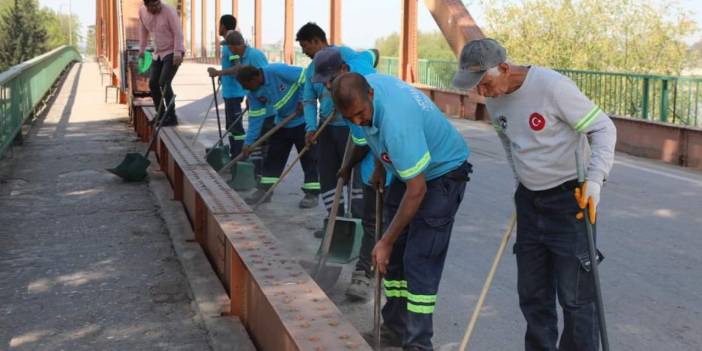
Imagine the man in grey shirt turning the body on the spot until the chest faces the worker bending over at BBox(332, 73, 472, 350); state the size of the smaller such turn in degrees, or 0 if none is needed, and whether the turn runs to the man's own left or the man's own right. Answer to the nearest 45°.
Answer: approximately 90° to the man's own right

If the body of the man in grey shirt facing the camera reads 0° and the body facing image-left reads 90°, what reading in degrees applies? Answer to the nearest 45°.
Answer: approximately 45°

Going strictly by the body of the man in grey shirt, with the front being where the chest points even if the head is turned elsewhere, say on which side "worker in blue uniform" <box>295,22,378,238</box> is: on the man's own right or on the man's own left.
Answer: on the man's own right

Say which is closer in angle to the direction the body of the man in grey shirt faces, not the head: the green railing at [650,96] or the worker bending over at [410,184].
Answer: the worker bending over

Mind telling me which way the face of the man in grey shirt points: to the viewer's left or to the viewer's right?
to the viewer's left

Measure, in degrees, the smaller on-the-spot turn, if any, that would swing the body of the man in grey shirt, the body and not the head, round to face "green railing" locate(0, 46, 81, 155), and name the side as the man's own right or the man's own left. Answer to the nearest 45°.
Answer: approximately 90° to the man's own right

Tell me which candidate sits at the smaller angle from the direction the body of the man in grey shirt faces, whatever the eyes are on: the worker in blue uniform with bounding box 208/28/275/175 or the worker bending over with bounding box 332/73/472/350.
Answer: the worker bending over

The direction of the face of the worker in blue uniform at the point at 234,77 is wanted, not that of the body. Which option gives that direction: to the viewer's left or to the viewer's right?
to the viewer's left

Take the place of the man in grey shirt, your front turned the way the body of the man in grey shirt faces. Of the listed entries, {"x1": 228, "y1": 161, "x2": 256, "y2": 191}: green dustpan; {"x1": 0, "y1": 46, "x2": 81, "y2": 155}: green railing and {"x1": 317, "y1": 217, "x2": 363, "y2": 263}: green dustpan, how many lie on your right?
3

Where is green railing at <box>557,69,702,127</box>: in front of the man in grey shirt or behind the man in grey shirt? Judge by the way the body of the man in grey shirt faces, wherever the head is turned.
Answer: behind
